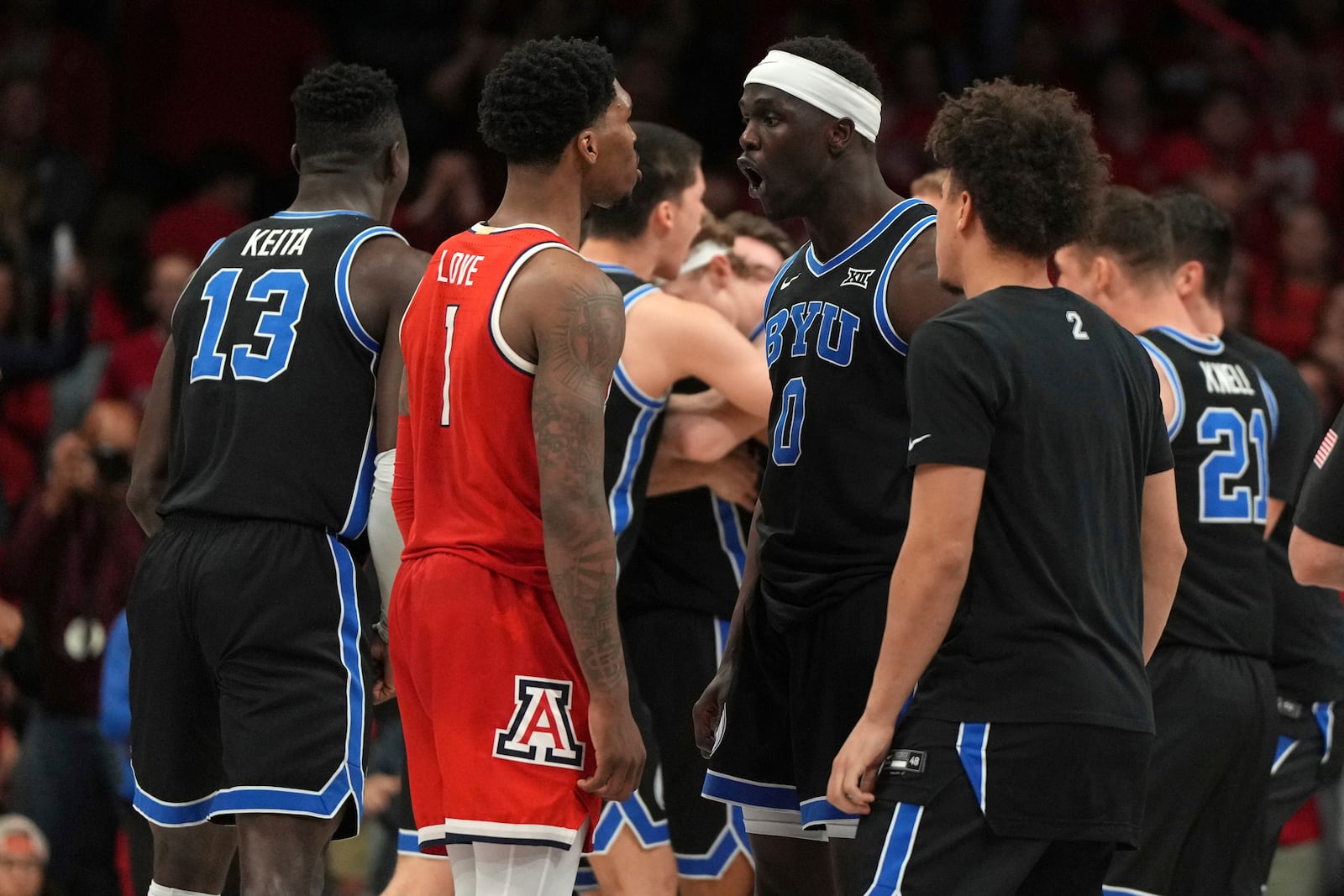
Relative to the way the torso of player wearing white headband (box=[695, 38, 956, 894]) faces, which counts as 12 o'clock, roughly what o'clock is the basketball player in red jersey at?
The basketball player in red jersey is roughly at 12 o'clock from the player wearing white headband.

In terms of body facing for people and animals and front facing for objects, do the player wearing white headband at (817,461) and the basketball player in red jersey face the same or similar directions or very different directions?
very different directions

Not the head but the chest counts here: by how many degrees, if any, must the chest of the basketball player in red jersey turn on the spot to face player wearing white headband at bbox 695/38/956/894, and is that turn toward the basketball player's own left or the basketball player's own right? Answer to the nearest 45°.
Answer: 0° — they already face them

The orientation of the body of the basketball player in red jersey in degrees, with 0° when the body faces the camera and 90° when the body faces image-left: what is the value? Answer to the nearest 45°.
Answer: approximately 225°

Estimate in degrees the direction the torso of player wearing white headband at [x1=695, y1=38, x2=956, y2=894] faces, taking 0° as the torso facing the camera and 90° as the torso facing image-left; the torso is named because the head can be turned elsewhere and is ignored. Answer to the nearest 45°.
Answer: approximately 45°
